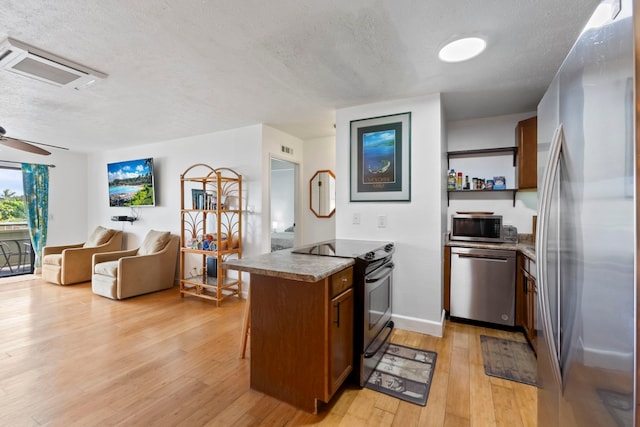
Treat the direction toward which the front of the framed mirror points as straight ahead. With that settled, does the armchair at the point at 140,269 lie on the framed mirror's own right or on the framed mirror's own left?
on the framed mirror's own right

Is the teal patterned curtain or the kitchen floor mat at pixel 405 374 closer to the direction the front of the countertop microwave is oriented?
the kitchen floor mat

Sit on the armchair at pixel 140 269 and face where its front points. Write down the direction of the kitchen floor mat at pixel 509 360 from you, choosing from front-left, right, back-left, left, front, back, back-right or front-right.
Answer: left

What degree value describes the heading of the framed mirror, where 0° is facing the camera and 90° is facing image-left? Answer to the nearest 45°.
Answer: approximately 0°

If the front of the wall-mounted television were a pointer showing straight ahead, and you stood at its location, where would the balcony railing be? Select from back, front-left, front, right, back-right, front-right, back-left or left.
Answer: right

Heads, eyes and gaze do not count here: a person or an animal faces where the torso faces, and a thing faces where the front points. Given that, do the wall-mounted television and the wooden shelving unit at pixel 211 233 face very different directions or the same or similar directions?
same or similar directions

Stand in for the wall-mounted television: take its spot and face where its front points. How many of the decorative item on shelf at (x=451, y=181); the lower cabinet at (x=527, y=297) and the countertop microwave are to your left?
3

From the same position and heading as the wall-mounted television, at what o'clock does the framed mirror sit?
The framed mirror is roughly at 9 o'clock from the wall-mounted television.

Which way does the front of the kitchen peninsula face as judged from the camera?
facing the viewer and to the right of the viewer

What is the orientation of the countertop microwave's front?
toward the camera

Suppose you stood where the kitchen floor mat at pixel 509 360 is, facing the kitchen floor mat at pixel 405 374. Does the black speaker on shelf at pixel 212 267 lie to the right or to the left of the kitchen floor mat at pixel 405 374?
right

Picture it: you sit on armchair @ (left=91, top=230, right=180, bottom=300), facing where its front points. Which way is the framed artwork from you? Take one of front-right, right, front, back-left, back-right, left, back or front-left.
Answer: left

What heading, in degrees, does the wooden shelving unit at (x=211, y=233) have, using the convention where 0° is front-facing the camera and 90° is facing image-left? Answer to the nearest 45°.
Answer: approximately 45°

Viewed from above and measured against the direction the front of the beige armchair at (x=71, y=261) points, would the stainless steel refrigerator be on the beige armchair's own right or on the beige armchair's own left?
on the beige armchair's own left

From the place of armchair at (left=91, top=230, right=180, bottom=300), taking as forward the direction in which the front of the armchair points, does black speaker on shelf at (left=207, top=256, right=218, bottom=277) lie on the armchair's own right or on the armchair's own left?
on the armchair's own left

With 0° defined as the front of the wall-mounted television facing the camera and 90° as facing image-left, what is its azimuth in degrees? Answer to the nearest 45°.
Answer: approximately 45°
